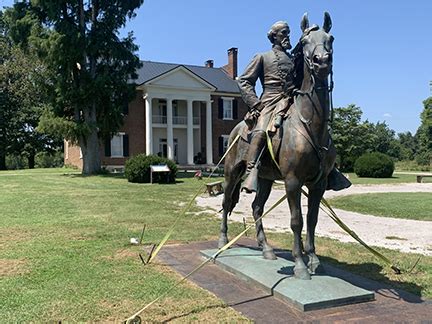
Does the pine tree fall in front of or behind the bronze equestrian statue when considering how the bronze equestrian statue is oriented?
behind

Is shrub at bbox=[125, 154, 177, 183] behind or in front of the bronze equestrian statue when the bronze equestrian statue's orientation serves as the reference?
behind

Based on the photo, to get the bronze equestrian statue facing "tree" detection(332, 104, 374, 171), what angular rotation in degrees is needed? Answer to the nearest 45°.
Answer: approximately 135° to its left

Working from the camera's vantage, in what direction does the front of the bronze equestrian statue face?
facing the viewer and to the right of the viewer

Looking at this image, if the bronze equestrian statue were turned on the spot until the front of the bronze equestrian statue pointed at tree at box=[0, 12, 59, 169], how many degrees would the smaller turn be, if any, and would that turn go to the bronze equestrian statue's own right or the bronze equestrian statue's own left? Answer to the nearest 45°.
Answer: approximately 180°
